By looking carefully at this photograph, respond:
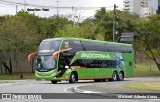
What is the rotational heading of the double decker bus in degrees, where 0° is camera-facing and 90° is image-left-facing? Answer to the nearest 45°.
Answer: approximately 45°
